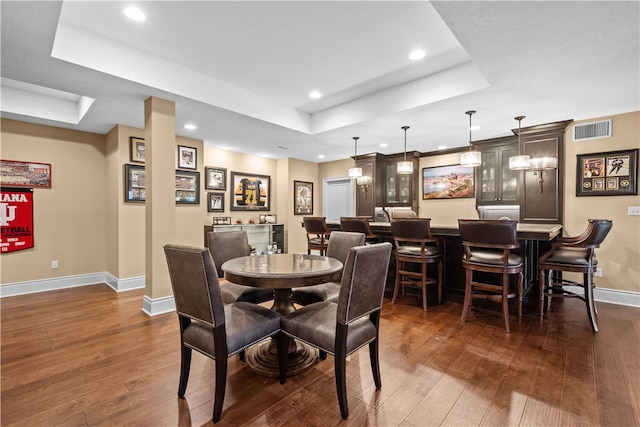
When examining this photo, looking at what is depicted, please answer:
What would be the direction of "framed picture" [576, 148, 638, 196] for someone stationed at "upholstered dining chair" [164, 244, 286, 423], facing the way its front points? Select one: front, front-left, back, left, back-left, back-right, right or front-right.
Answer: front-right

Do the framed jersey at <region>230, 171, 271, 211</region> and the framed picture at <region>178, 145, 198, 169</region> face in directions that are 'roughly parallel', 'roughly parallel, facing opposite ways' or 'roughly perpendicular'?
roughly parallel

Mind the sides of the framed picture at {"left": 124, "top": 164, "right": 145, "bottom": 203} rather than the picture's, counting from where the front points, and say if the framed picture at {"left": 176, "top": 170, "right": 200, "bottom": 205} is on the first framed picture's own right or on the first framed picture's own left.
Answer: on the first framed picture's own left

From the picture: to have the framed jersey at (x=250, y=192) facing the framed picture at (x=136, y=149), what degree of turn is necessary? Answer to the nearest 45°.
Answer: approximately 90° to its right

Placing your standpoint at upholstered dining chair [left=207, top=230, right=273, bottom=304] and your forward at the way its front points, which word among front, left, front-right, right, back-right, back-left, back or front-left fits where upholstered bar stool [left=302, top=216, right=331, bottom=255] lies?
left

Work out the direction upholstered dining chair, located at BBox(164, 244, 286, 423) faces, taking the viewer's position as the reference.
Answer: facing away from the viewer and to the right of the viewer

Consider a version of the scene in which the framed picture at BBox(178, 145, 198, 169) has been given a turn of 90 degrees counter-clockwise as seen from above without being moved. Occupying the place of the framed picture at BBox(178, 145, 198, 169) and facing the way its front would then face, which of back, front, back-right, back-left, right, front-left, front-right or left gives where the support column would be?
back-right

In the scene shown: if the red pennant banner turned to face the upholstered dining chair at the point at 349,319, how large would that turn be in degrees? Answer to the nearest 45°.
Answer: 0° — it already faces it

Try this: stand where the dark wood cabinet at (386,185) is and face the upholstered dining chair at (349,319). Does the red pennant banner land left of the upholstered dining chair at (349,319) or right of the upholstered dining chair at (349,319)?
right

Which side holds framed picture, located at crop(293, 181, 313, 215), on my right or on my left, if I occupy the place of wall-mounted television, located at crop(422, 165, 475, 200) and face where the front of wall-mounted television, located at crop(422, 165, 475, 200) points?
on my right

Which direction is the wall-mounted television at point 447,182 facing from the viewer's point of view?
toward the camera

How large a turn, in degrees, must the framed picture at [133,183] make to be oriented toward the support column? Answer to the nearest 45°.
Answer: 0° — it already faces it

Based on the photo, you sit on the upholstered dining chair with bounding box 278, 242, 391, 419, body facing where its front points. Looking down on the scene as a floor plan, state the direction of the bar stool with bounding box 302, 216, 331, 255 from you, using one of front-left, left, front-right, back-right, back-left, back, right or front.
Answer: front-right

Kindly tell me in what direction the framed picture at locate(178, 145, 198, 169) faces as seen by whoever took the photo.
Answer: facing the viewer and to the right of the viewer

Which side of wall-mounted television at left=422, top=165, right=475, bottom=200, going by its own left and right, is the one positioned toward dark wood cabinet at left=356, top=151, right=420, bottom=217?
right

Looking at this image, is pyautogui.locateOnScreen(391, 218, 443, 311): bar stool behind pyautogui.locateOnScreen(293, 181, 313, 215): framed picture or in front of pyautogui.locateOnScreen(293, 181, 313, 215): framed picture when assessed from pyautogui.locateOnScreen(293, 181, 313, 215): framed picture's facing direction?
in front

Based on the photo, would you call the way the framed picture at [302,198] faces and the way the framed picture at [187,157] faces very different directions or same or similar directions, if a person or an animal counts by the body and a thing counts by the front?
same or similar directions
